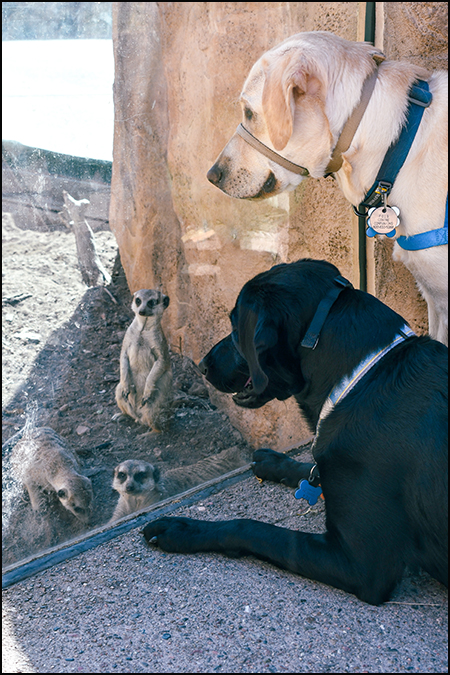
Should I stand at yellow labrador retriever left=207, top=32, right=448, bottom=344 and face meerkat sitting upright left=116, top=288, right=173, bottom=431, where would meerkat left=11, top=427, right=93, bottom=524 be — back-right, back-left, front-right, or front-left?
front-left

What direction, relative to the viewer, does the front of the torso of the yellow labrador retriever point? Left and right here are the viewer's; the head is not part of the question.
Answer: facing to the left of the viewer
